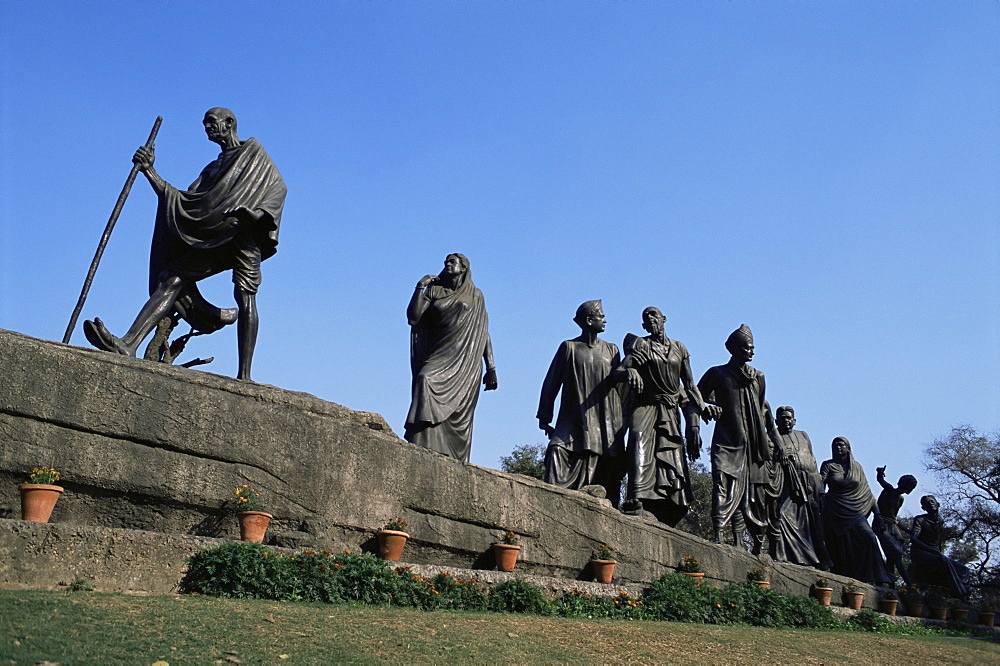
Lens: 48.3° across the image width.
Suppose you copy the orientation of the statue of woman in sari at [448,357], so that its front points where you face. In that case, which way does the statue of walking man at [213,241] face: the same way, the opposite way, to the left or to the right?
the same way

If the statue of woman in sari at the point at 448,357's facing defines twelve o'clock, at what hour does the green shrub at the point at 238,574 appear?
The green shrub is roughly at 11 o'clock from the statue of woman in sari.

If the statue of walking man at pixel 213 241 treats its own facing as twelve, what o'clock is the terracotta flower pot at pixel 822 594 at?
The terracotta flower pot is roughly at 7 o'clock from the statue of walking man.

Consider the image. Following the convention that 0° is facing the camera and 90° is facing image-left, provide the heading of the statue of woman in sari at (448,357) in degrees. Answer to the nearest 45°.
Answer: approximately 45°

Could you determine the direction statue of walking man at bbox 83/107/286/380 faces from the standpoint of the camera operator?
facing the viewer and to the left of the viewer

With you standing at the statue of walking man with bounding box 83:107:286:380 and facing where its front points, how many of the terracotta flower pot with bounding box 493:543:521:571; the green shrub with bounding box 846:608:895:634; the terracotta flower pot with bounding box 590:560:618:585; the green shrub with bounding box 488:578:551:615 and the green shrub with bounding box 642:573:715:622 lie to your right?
0

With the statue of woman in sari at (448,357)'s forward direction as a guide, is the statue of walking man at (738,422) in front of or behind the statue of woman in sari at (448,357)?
behind

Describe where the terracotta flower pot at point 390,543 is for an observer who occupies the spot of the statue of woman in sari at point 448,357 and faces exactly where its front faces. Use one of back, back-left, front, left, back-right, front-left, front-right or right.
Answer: front-left

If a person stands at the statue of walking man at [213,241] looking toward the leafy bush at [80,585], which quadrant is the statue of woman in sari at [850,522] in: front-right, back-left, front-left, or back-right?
back-left

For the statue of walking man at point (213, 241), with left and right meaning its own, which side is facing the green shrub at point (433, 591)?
left

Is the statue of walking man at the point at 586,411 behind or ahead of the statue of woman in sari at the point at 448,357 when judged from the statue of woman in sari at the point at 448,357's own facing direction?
behind

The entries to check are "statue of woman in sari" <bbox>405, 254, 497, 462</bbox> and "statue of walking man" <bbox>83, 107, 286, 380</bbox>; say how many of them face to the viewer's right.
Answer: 0

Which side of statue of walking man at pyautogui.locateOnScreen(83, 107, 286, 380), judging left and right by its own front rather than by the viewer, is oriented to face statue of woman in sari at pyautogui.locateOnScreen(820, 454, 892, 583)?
back

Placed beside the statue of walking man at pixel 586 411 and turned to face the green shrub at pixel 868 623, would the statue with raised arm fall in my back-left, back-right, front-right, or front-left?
front-left

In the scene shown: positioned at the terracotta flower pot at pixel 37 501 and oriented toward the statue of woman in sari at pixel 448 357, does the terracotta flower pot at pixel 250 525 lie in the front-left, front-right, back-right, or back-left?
front-right

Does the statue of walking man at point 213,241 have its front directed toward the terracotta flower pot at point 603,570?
no
